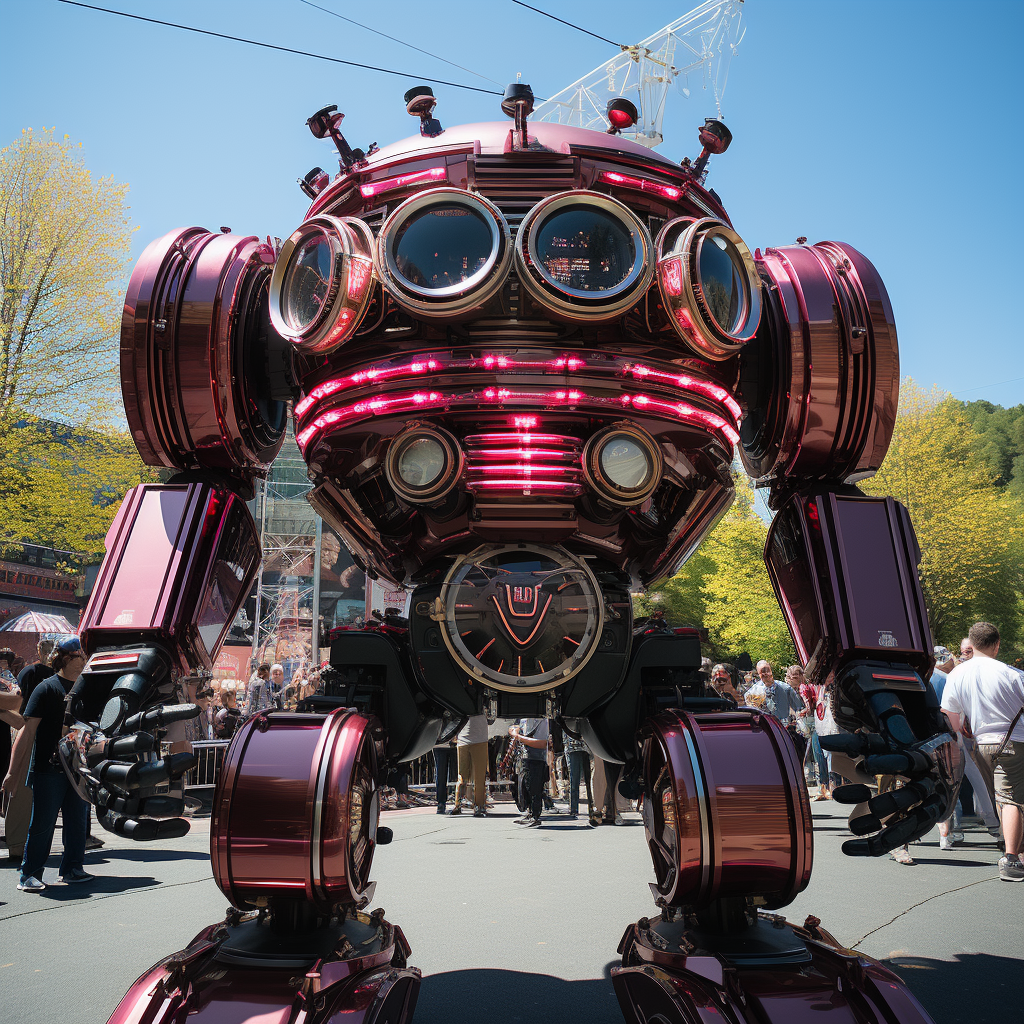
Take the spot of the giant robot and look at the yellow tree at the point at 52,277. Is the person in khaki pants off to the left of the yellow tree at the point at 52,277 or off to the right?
right

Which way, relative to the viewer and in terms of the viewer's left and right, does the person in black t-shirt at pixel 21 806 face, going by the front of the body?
facing to the right of the viewer
